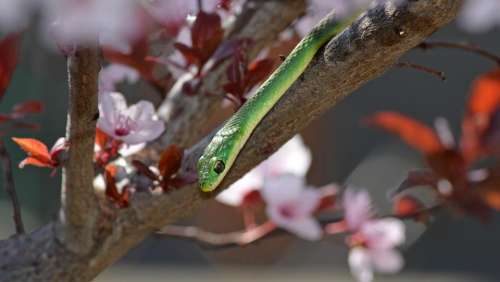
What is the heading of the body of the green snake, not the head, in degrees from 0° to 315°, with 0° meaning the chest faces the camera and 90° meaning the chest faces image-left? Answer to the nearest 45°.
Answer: approximately 45°

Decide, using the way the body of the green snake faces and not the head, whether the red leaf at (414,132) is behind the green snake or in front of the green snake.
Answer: behind

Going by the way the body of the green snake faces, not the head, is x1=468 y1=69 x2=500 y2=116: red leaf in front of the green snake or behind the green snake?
behind
